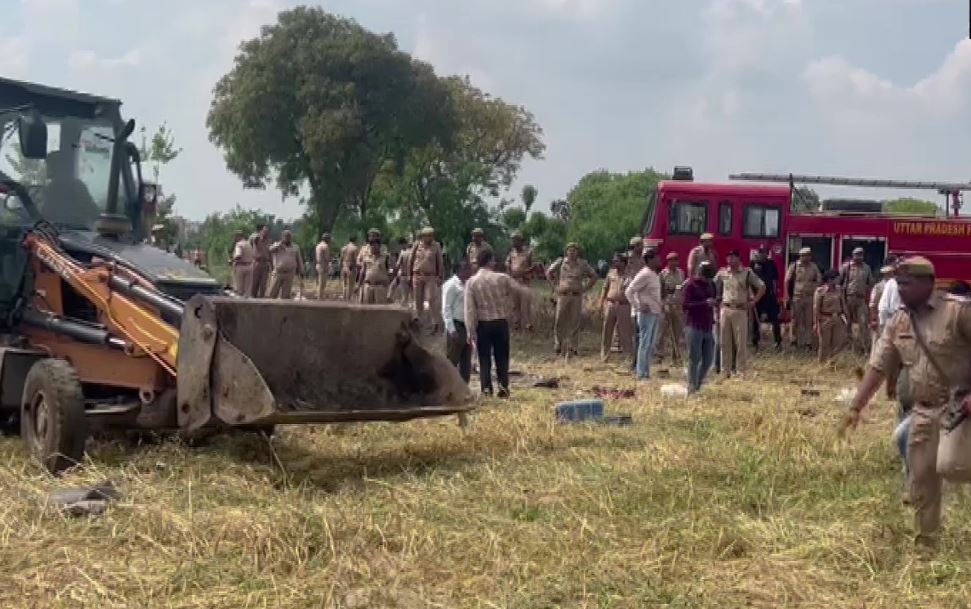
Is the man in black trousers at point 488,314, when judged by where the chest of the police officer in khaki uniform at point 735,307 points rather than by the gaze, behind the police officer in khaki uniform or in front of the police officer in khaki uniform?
in front

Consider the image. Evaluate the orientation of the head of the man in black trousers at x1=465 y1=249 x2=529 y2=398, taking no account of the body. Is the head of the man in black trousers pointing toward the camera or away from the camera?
away from the camera

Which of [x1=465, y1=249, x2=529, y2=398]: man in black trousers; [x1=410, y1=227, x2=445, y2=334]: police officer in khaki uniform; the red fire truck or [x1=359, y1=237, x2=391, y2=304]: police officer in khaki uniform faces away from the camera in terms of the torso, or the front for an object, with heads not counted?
the man in black trousers

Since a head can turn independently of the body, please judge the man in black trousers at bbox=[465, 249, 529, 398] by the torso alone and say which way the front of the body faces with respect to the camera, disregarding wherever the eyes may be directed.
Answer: away from the camera

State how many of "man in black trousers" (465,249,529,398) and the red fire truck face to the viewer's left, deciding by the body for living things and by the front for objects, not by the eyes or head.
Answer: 1

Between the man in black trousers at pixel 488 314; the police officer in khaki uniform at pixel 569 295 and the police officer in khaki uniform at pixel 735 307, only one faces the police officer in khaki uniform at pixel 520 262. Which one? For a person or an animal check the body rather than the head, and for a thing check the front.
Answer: the man in black trousers

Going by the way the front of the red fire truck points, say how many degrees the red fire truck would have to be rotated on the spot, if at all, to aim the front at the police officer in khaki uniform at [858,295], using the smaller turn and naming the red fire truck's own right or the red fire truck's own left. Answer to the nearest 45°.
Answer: approximately 135° to the red fire truck's own left

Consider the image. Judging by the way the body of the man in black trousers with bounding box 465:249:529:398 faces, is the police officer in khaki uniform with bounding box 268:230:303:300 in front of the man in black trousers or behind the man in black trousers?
in front

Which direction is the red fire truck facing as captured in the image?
to the viewer's left

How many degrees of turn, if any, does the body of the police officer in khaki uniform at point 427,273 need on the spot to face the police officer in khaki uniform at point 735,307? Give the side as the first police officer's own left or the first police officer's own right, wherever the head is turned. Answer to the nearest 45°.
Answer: approximately 45° to the first police officer's own left

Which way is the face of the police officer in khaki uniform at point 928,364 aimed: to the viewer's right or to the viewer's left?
to the viewer's left

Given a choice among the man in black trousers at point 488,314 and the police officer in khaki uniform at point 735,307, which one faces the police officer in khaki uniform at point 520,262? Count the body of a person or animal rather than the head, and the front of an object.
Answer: the man in black trousers

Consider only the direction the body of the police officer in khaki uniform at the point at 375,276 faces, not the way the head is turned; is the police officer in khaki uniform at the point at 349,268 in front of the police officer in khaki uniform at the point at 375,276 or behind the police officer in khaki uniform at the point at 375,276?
behind
